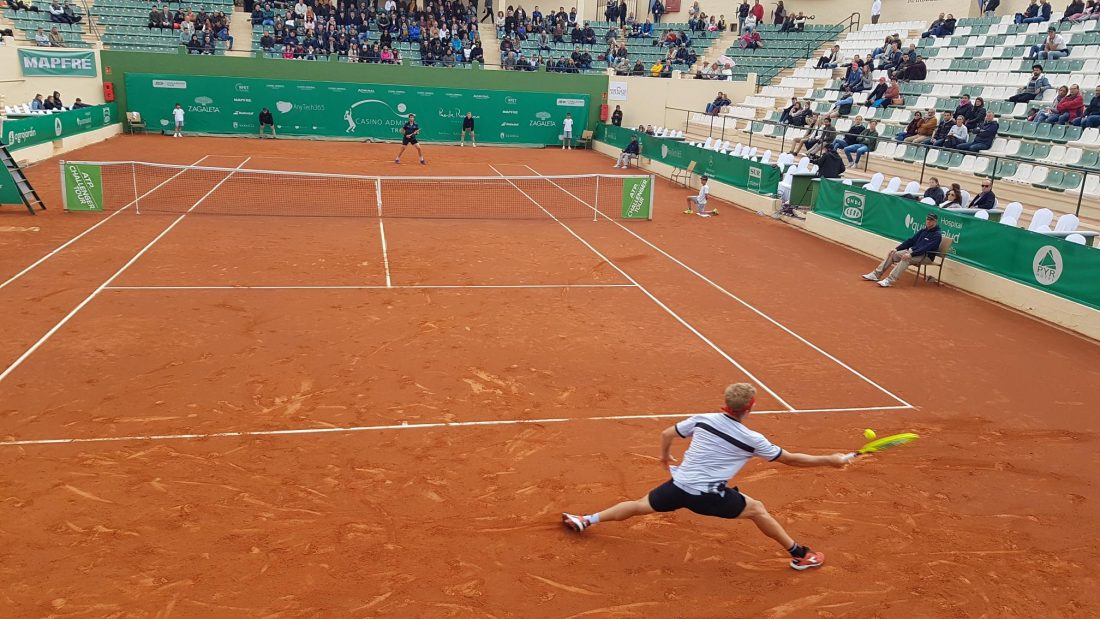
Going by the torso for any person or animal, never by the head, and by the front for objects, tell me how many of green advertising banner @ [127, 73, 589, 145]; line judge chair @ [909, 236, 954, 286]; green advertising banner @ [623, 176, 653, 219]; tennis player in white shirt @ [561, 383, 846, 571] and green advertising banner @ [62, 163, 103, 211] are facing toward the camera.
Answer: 3

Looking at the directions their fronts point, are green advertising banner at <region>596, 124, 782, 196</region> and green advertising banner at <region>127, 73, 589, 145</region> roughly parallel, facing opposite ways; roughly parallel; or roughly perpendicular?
roughly perpendicular

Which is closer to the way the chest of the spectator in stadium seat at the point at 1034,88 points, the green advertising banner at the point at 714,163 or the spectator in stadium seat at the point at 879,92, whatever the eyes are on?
the green advertising banner

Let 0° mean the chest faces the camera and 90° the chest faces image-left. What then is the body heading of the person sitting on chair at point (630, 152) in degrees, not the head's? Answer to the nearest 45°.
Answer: approximately 45°

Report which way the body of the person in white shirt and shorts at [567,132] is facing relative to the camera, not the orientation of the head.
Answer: toward the camera

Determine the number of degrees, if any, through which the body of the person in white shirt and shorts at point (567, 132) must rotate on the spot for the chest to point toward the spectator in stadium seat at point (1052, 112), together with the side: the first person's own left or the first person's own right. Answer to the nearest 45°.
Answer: approximately 45° to the first person's own left

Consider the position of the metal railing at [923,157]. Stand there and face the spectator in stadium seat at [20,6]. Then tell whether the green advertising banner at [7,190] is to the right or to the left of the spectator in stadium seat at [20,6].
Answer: left

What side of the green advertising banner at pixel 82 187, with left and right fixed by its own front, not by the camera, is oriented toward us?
front

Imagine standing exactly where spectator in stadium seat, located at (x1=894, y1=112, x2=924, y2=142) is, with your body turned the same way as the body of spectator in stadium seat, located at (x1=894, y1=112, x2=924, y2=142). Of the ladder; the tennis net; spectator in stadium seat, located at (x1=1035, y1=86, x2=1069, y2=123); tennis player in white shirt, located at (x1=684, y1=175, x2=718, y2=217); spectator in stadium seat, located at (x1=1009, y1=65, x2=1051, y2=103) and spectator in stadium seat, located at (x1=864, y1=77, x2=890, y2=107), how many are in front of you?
3

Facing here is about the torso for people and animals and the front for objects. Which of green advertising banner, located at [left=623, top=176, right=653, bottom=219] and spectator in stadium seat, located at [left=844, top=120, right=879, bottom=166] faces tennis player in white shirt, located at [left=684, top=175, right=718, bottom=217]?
the spectator in stadium seat

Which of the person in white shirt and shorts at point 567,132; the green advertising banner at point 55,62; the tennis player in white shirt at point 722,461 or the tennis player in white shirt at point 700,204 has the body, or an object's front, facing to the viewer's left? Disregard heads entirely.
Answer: the tennis player in white shirt at point 700,204

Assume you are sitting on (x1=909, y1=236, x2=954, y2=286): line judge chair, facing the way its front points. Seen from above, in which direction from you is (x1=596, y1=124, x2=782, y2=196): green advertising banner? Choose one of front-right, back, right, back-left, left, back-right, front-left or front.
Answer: front-right

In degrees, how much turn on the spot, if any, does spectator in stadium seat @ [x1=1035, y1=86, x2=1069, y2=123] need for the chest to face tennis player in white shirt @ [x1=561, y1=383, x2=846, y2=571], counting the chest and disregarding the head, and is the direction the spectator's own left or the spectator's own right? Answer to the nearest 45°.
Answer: approximately 45° to the spectator's own left

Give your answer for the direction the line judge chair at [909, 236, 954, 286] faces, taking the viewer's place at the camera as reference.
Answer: facing to the left of the viewer

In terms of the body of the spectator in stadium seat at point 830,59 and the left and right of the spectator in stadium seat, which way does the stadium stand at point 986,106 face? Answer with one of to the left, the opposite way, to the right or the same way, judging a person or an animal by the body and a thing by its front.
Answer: the same way

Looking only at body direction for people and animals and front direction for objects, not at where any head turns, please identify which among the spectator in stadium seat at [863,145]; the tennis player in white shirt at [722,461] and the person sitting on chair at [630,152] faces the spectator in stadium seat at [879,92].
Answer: the tennis player in white shirt

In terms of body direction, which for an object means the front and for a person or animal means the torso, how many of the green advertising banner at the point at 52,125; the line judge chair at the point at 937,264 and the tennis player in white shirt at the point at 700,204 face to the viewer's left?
2

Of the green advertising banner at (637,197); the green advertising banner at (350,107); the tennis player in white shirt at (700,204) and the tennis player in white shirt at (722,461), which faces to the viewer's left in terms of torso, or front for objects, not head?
the tennis player in white shirt at (700,204)

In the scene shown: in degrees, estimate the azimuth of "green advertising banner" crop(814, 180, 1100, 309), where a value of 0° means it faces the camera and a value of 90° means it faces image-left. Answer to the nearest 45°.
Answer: approximately 45°

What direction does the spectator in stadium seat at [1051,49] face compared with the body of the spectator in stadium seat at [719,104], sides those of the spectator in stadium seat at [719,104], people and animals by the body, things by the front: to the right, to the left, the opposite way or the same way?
the same way

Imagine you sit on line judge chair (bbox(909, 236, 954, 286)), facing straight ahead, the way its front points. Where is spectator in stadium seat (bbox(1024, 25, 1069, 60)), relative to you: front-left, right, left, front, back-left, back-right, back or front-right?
right

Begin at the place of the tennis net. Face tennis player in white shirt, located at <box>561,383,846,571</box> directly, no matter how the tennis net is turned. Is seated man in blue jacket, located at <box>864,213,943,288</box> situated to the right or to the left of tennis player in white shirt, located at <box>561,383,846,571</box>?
left

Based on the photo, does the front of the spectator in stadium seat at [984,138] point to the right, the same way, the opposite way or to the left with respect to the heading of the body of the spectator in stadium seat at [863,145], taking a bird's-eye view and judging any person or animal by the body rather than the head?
the same way

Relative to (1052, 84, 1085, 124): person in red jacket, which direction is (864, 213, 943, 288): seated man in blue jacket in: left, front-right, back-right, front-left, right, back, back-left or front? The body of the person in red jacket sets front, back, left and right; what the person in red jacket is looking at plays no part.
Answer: front-left

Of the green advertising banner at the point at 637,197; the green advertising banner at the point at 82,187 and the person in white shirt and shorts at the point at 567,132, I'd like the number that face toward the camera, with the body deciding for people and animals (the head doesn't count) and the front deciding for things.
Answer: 3
